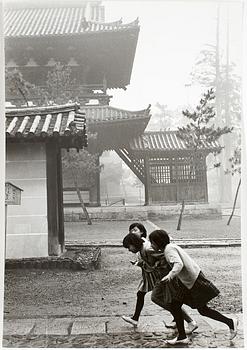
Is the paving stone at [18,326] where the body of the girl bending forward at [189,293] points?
yes

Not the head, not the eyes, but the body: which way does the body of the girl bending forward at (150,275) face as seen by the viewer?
to the viewer's left

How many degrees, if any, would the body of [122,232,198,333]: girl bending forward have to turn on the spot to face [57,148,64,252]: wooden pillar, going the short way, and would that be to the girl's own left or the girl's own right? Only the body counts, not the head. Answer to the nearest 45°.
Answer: approximately 45° to the girl's own right

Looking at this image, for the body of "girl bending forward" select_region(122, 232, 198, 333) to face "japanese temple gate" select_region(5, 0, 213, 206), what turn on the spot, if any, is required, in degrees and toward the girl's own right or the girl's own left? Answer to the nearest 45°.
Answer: approximately 90° to the girl's own right

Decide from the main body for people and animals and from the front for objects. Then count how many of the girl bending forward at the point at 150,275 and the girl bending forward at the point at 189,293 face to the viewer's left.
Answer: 2

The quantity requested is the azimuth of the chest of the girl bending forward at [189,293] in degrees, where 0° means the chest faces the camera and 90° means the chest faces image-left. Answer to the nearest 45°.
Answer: approximately 90°
